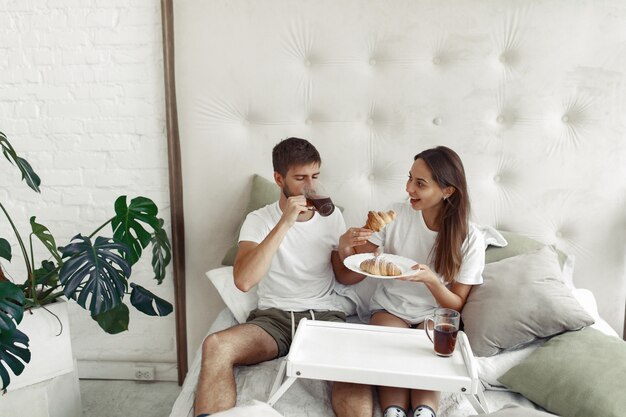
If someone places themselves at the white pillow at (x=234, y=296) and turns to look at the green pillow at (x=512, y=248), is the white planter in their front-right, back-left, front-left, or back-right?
back-right

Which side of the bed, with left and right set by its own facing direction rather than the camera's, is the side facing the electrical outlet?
right

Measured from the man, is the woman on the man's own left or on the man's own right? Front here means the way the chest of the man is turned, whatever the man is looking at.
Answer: on the man's own left

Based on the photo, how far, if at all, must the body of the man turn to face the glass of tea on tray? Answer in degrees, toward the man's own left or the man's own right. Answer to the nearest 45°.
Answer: approximately 45° to the man's own left

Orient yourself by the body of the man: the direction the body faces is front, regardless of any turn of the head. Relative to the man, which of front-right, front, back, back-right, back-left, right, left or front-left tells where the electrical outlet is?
back-right
